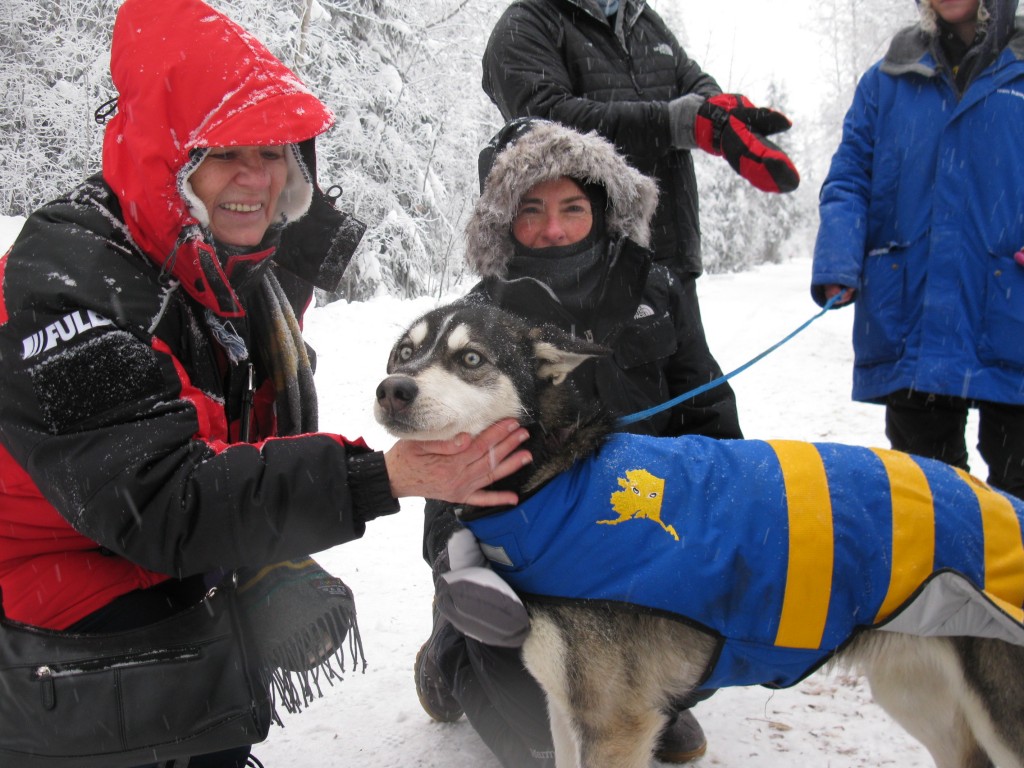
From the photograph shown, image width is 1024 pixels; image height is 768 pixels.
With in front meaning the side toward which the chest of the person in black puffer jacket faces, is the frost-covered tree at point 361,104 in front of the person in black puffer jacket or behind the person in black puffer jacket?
behind

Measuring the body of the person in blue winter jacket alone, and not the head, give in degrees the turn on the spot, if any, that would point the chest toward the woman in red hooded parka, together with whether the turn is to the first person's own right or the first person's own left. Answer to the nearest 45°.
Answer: approximately 45° to the first person's own right

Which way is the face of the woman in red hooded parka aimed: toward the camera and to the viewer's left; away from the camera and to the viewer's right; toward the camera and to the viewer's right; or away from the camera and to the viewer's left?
toward the camera and to the viewer's right

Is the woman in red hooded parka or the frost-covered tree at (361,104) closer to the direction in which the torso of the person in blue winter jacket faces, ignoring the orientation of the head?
the woman in red hooded parka

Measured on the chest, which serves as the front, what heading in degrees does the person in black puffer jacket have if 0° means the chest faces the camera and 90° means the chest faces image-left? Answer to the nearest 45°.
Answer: approximately 315°

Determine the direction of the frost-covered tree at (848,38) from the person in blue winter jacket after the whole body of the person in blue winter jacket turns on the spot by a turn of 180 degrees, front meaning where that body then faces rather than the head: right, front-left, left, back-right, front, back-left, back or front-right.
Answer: front

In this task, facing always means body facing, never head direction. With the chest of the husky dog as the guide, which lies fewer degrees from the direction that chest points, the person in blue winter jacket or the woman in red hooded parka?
the woman in red hooded parka

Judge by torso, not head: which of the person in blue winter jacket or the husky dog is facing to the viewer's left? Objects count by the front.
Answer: the husky dog

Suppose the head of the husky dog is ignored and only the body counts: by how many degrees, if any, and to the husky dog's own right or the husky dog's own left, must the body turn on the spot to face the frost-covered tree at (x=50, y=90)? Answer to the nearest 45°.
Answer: approximately 45° to the husky dog's own right

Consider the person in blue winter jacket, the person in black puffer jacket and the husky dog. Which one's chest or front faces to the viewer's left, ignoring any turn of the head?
the husky dog

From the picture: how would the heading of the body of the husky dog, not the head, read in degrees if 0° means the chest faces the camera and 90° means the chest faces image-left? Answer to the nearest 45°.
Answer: approximately 90°

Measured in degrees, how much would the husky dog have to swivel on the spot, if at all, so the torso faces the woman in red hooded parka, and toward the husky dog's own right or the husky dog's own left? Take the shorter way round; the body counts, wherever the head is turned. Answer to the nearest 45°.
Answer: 0° — it already faces them
